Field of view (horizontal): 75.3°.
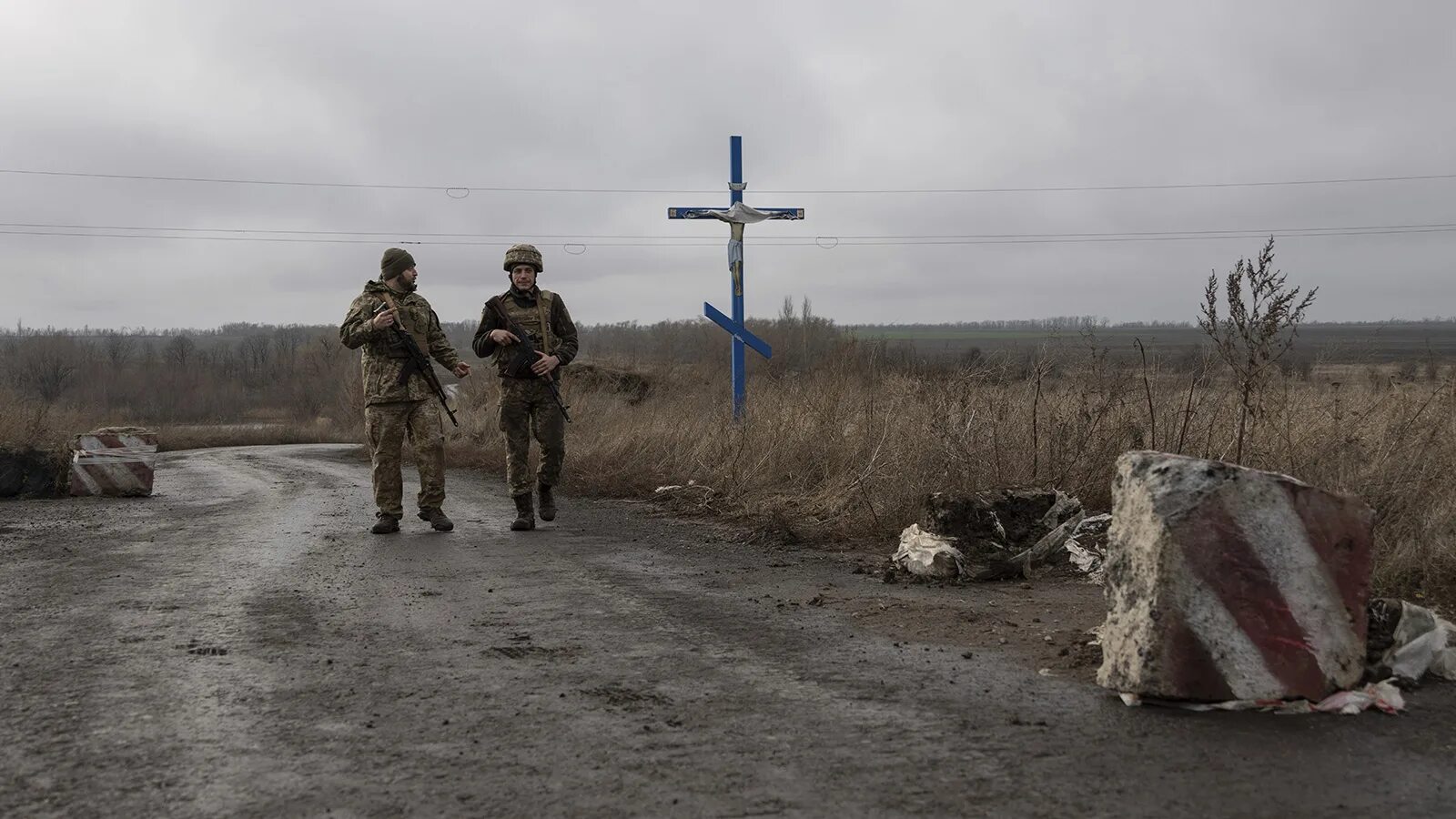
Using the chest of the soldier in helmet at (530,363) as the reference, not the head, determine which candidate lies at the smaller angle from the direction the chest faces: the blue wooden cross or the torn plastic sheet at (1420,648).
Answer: the torn plastic sheet

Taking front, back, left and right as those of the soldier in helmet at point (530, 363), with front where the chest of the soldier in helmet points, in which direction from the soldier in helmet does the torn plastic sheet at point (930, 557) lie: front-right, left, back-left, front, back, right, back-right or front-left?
front-left

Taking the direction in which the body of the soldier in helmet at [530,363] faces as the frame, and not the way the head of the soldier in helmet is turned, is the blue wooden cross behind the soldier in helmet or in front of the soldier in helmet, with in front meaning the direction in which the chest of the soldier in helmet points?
behind

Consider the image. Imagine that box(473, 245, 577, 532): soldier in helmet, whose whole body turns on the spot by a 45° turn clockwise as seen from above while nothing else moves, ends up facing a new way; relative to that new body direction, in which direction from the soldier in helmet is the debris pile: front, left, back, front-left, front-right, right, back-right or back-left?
left

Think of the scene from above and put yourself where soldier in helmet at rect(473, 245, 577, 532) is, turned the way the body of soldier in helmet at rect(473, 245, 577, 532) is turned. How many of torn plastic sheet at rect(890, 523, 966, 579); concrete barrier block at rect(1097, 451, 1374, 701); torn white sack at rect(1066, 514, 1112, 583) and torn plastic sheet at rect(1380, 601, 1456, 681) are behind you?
0

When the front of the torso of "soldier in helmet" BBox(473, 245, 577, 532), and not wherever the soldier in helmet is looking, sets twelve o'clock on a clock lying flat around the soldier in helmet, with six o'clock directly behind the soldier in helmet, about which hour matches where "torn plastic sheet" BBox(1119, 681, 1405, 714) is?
The torn plastic sheet is roughly at 11 o'clock from the soldier in helmet.

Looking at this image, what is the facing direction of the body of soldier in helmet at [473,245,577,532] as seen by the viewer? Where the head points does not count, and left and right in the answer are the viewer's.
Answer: facing the viewer

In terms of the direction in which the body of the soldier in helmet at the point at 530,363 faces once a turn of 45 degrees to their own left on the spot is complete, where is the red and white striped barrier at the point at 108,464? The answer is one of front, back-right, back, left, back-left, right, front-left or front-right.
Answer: back

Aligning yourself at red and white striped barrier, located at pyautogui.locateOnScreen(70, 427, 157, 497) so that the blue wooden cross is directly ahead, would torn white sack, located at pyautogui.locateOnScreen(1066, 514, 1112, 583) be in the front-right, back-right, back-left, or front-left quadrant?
front-right

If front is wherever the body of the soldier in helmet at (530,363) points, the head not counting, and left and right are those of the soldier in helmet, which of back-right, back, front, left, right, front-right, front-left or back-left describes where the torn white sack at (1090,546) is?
front-left

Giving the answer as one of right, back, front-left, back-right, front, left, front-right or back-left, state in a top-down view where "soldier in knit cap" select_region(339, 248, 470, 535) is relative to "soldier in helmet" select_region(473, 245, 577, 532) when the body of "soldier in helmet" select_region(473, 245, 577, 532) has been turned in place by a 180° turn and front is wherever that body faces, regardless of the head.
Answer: left

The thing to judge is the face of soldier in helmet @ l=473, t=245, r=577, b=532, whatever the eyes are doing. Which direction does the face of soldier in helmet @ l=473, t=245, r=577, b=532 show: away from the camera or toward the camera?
toward the camera

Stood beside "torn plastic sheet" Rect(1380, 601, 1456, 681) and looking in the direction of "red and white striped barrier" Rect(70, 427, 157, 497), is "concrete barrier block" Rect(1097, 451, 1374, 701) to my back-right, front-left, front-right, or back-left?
front-left

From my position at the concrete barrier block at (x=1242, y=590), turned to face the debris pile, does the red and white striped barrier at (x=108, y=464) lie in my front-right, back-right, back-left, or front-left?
front-left

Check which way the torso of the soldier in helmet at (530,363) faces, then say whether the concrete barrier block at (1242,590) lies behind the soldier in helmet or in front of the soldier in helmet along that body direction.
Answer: in front
